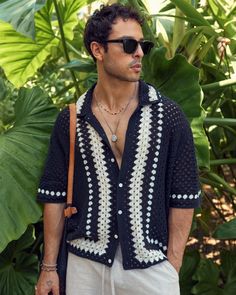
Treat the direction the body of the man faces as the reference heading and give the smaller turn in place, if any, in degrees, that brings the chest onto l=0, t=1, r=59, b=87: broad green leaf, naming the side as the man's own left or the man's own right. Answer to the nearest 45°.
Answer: approximately 180°

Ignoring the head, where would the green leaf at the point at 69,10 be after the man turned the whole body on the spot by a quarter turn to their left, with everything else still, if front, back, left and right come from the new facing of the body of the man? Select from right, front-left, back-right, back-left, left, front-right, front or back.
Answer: left

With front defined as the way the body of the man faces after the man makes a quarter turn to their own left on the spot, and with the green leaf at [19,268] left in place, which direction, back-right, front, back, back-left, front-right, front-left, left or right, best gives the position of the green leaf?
back-left

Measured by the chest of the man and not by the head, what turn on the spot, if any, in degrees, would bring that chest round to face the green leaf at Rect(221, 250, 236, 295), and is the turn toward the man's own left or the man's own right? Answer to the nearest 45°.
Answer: approximately 135° to the man's own left

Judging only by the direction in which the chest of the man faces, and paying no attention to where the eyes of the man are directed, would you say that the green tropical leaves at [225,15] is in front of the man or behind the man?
behind
